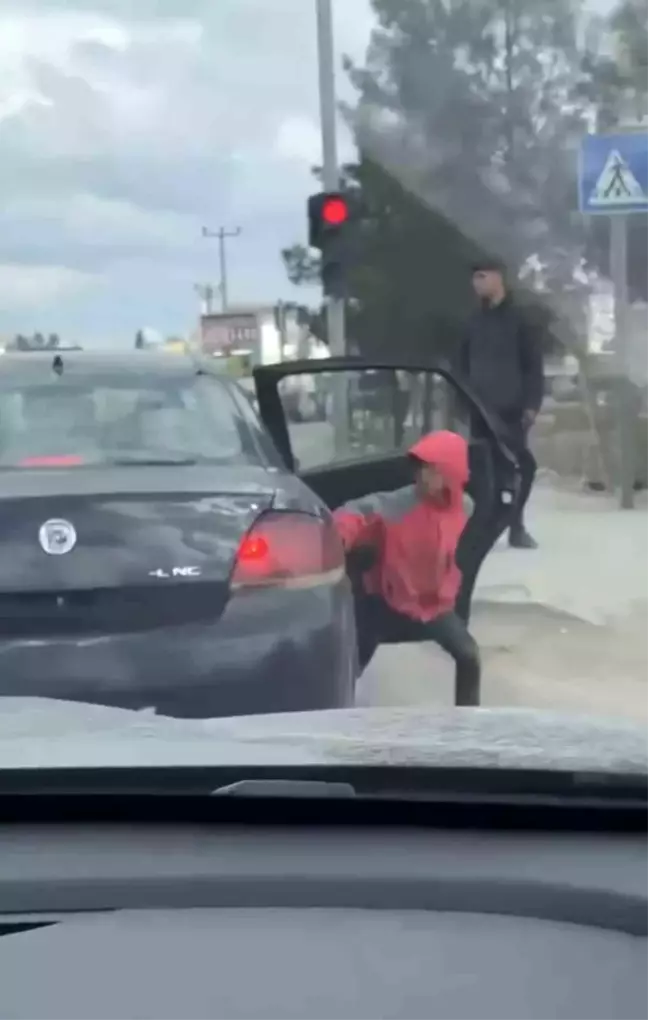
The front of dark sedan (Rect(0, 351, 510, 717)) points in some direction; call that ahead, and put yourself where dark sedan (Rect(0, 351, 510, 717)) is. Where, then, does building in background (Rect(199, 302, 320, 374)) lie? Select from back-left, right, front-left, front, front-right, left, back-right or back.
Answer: front

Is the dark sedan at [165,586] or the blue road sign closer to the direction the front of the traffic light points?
the dark sedan

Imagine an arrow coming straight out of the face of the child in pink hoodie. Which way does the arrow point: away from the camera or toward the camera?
toward the camera

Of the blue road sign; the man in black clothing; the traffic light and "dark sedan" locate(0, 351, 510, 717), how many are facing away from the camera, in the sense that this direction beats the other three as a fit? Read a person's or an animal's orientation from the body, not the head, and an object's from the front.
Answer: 1

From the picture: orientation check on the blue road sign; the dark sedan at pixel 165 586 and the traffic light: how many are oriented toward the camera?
2

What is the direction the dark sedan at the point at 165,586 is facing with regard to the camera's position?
facing away from the viewer

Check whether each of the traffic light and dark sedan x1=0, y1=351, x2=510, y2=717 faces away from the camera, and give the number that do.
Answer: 1

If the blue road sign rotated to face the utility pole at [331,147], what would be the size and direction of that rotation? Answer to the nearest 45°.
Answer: approximately 45° to its right

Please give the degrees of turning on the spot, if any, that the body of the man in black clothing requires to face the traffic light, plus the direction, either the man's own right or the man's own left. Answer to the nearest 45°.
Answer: approximately 90° to the man's own right

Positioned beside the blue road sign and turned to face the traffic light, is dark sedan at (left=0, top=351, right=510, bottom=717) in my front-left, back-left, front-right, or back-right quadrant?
front-left

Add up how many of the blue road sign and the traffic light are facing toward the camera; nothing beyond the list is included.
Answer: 2

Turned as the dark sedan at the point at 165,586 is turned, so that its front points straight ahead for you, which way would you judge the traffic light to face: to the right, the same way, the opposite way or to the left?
the opposite way

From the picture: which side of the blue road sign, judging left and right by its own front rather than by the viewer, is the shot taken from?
front

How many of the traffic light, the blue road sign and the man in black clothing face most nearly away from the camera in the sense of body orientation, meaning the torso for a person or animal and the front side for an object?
0

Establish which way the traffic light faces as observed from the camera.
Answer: facing the viewer

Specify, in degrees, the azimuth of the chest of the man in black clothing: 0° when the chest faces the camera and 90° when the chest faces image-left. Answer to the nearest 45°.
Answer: approximately 45°
